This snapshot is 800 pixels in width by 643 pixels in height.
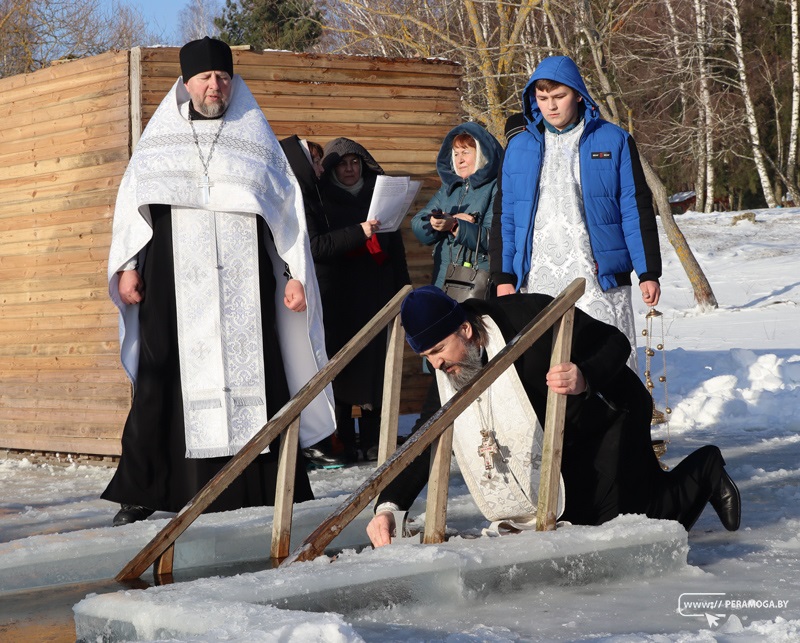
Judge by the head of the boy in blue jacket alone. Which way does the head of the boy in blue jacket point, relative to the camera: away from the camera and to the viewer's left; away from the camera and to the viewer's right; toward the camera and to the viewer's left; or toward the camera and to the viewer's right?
toward the camera and to the viewer's left

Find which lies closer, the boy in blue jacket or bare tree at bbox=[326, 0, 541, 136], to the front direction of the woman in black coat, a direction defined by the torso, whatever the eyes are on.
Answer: the boy in blue jacket

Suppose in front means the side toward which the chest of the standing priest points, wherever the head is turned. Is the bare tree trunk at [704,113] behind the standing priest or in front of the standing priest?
behind

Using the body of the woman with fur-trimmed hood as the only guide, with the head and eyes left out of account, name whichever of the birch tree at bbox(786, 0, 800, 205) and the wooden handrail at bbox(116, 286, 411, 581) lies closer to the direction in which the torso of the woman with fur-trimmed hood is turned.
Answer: the wooden handrail

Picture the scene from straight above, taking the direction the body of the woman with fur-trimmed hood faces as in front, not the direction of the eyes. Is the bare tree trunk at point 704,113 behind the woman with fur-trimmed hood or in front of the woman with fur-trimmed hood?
behind

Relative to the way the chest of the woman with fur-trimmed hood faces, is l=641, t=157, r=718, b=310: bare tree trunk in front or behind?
behind

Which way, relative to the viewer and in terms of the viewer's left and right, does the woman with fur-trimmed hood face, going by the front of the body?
facing the viewer and to the left of the viewer

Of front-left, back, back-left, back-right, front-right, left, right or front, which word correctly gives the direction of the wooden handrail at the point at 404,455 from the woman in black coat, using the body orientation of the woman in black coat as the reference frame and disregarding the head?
front-right

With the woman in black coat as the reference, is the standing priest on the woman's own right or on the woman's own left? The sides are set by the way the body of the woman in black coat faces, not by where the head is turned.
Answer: on the woman's own right

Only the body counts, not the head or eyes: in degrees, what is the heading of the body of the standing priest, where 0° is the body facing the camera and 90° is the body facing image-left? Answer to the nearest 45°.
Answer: approximately 0°
